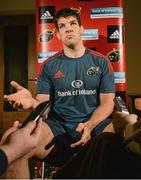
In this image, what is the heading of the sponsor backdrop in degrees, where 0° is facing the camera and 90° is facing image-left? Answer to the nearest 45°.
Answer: approximately 0°

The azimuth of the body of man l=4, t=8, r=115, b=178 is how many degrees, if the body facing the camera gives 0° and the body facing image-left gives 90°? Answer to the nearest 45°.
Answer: approximately 0°

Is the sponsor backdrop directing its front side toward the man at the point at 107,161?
yes

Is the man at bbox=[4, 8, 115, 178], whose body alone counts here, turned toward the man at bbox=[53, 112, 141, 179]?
yes
